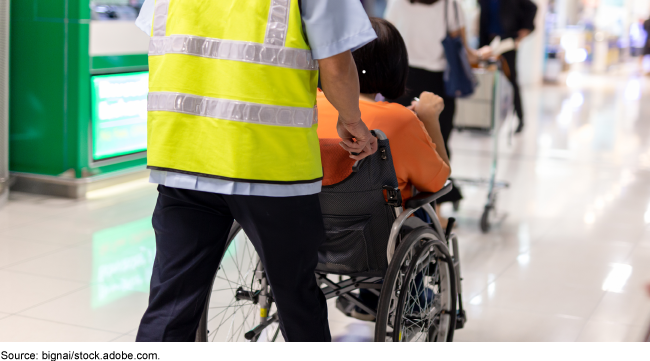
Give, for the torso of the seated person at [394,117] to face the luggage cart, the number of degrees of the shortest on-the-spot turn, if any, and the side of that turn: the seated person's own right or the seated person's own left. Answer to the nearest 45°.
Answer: approximately 45° to the seated person's own left

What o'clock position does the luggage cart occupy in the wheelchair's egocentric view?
The luggage cart is roughly at 11 o'clock from the wheelchair.

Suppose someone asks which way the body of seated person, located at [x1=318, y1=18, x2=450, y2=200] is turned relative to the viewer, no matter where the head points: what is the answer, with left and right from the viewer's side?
facing away from the viewer and to the right of the viewer

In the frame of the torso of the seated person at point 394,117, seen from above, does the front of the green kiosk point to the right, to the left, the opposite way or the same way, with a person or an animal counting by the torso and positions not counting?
to the right

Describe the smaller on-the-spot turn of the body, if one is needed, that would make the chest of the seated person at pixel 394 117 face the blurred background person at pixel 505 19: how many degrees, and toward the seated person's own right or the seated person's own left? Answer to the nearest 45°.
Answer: approximately 45° to the seated person's own left

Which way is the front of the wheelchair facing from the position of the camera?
facing away from the viewer and to the right of the viewer
